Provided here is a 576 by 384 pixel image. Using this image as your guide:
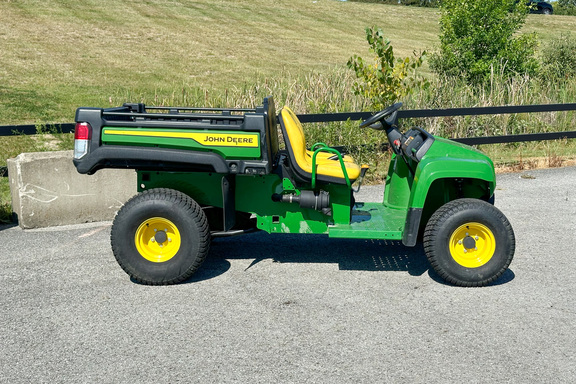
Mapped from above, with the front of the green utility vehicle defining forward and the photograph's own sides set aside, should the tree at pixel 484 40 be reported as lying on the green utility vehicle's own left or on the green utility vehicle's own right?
on the green utility vehicle's own left

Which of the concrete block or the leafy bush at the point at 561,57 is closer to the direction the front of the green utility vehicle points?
the leafy bush

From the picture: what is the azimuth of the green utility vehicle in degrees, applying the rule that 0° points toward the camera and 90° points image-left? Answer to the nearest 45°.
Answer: approximately 270°

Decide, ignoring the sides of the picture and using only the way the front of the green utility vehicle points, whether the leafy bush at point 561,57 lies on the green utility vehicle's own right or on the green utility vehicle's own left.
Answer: on the green utility vehicle's own left

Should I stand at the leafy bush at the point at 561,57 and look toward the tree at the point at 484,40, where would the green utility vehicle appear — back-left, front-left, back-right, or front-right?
front-left

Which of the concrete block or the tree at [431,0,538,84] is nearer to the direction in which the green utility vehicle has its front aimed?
the tree

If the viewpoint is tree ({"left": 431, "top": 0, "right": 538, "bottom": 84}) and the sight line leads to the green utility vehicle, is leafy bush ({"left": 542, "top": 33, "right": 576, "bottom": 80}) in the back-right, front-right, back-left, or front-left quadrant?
back-left

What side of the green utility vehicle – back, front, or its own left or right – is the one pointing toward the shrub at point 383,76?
left

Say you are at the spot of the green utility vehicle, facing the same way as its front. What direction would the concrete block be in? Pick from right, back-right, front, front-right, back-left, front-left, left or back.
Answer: back-left
